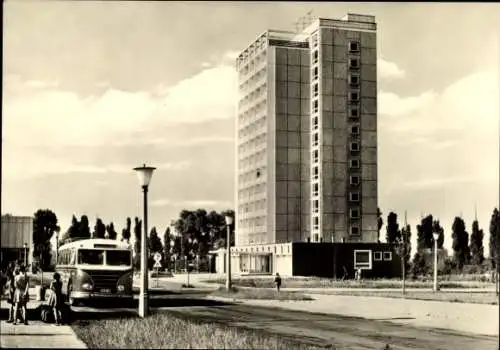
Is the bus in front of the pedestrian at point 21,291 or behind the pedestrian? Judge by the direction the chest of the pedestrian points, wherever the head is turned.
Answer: in front

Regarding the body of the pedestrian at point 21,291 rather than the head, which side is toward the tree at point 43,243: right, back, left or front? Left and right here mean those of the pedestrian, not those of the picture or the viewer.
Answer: front

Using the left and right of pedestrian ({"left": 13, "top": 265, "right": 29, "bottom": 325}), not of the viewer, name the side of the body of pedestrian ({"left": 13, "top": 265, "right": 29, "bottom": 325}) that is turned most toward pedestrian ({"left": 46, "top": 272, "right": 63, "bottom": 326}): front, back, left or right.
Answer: right

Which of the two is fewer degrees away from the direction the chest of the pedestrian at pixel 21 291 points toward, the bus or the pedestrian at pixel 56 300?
the bus
